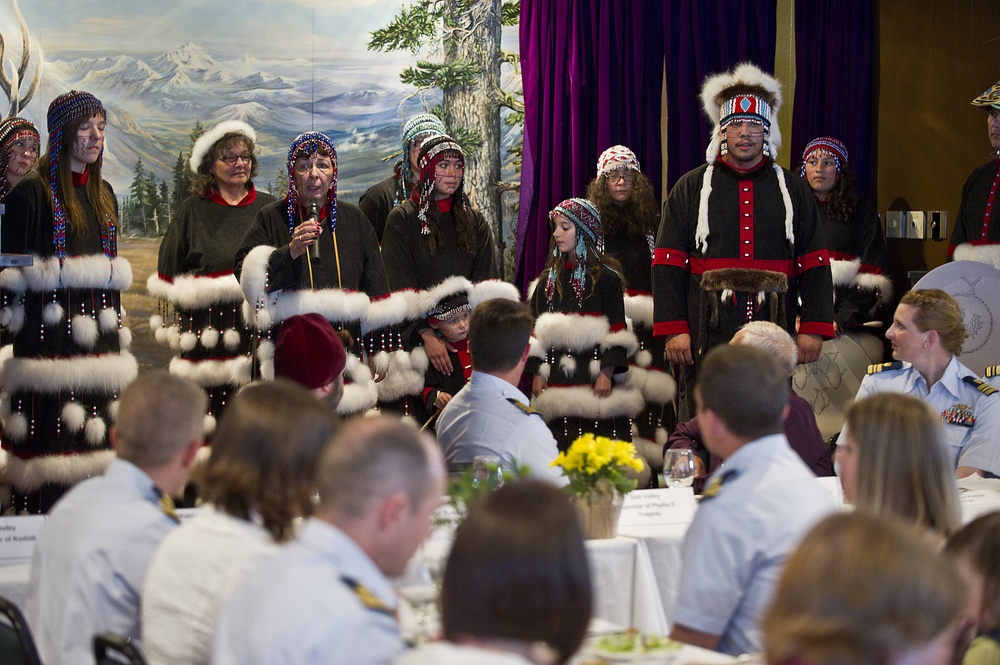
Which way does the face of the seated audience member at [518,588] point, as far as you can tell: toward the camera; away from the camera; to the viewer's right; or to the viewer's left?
away from the camera

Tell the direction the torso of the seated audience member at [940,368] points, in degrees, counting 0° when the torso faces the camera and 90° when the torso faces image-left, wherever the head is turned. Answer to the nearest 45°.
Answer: approximately 45°

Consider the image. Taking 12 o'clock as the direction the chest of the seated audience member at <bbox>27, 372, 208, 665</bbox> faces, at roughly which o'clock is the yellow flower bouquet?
The yellow flower bouquet is roughly at 1 o'clock from the seated audience member.

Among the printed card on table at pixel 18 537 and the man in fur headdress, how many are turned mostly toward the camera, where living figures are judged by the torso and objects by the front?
2

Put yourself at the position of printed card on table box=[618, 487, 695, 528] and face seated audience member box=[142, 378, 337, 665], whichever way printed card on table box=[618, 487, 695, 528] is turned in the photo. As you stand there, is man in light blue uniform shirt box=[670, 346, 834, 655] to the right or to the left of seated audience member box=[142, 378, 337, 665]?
left

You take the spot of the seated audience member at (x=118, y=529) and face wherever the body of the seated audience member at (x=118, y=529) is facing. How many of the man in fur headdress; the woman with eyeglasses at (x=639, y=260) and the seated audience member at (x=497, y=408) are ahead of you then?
3

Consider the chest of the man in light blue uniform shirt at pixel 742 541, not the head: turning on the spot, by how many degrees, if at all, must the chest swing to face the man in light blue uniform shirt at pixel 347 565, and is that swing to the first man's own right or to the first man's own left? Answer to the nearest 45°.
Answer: approximately 90° to the first man's own left

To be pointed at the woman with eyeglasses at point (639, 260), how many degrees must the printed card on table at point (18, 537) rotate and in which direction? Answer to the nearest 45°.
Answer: approximately 135° to its left

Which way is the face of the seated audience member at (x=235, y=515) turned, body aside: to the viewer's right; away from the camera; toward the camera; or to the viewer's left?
away from the camera
